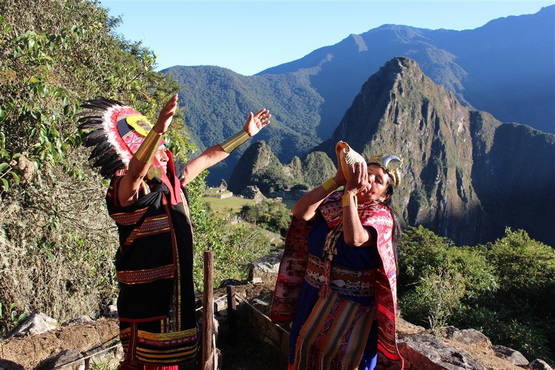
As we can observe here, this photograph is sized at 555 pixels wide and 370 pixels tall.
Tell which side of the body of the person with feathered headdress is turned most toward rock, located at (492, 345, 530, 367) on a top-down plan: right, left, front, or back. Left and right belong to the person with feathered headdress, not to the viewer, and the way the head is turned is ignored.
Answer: front

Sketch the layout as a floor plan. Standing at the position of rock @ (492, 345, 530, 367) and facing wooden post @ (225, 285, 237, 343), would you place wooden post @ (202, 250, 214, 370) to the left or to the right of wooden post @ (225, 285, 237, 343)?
left

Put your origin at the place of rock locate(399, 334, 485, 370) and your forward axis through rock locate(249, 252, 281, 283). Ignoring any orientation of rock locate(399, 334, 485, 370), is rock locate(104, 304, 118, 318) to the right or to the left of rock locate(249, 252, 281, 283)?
left

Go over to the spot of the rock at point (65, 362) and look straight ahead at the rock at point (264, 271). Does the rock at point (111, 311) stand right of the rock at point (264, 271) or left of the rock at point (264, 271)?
left

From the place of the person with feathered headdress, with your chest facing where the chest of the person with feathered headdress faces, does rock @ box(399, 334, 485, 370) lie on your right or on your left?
on your left

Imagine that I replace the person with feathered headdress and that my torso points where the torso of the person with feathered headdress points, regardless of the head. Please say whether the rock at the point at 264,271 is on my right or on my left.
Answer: on my left

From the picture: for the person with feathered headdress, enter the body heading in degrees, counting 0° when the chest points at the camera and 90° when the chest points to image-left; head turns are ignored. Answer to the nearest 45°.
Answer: approximately 315°

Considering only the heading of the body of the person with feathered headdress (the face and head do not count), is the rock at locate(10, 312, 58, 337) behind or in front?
behind

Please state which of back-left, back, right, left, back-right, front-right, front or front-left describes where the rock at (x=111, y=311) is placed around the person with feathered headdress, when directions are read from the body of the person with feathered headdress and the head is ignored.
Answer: back-left
